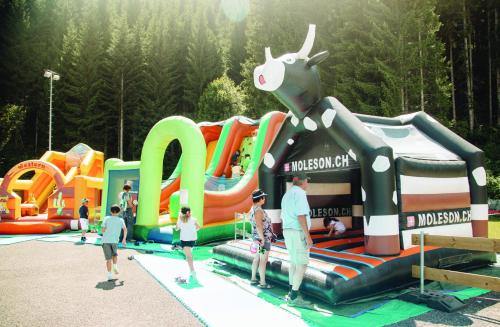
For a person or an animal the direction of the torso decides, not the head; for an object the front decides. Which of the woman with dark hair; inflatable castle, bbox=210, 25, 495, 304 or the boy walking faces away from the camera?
the boy walking

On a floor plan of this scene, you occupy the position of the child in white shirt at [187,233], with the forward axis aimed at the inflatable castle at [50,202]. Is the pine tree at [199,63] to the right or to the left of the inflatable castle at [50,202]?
right

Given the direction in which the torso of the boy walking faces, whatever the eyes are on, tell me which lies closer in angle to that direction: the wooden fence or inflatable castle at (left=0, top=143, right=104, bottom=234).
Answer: the inflatable castle

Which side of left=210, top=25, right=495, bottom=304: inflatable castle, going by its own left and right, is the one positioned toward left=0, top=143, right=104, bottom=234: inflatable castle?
right

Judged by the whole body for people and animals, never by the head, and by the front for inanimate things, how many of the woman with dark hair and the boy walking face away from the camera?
1

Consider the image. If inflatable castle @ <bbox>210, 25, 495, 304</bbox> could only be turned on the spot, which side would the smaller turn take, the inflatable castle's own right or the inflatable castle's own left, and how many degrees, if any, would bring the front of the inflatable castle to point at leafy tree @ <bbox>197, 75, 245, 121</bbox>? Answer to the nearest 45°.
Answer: approximately 90° to the inflatable castle's own right

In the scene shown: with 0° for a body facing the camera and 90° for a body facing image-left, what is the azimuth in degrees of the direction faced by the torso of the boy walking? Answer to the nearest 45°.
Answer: approximately 180°

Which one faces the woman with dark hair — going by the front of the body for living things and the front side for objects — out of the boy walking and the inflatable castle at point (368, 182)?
the inflatable castle

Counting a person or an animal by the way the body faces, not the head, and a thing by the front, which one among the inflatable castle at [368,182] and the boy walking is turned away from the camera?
the boy walking

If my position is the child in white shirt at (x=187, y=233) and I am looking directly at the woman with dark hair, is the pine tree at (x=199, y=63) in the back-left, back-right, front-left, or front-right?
back-left

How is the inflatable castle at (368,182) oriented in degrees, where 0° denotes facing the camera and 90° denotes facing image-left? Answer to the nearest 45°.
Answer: approximately 45°
